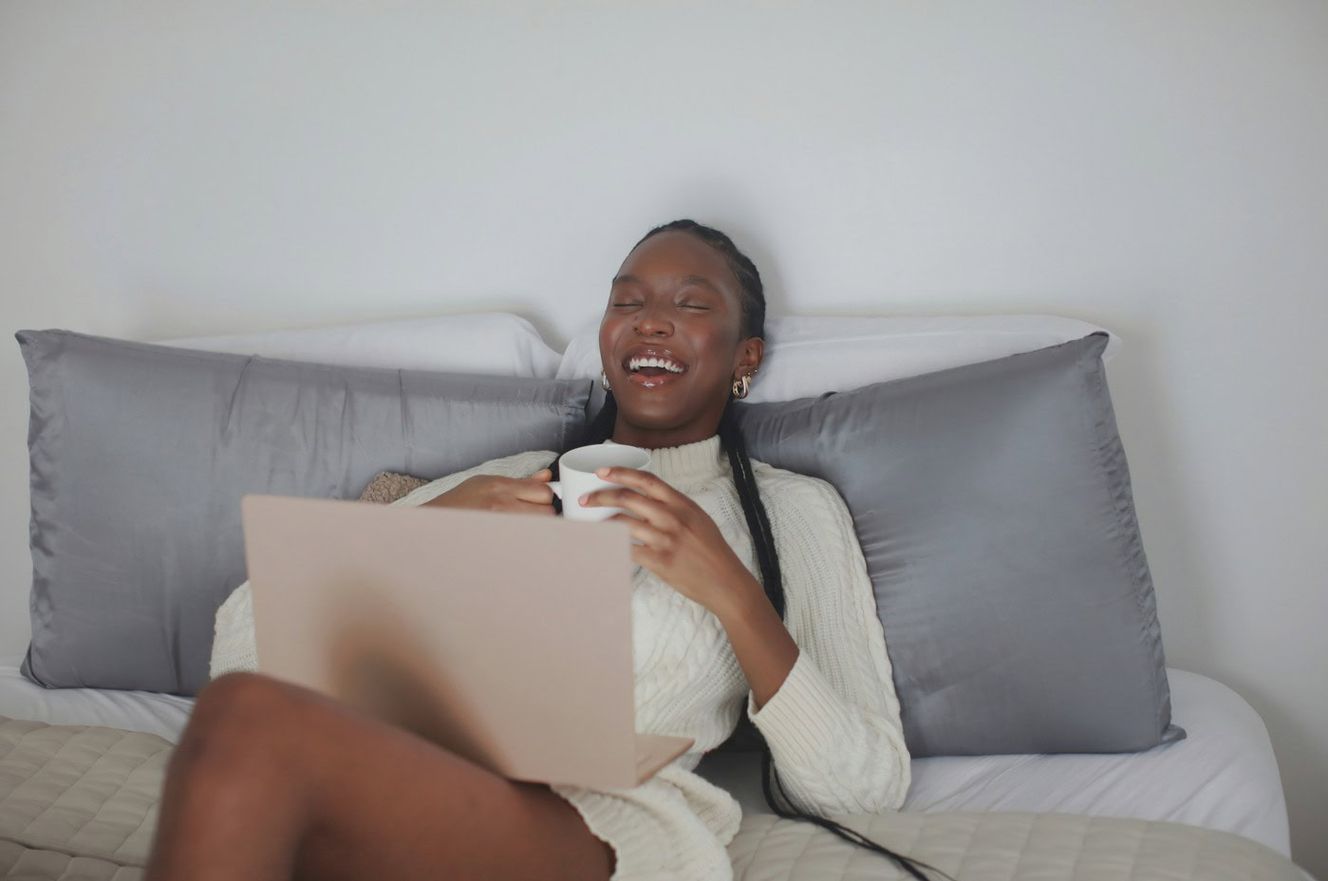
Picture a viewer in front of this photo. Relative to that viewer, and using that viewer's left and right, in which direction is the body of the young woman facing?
facing the viewer and to the left of the viewer

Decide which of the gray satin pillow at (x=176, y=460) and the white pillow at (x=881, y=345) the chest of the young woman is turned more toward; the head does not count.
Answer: the gray satin pillow

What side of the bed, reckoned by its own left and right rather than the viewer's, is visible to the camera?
front

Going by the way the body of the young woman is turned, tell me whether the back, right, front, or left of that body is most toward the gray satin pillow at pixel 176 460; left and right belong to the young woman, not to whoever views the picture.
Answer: right
